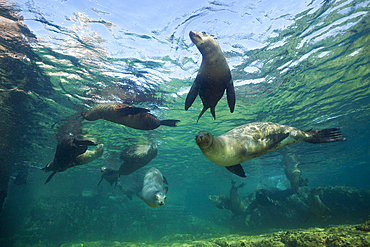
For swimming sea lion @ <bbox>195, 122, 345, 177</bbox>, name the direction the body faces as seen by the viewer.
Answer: to the viewer's left

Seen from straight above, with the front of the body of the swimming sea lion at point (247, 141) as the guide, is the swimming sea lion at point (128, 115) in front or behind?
in front

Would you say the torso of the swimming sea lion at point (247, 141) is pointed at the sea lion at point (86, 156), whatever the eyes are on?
yes

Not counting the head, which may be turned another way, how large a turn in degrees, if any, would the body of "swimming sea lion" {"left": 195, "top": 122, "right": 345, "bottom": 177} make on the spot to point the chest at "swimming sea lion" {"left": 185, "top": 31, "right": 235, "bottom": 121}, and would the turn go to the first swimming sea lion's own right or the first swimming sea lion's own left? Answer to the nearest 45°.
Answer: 0° — it already faces it

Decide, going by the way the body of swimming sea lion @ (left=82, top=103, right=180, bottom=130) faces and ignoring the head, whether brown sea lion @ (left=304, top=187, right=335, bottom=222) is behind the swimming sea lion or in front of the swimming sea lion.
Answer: behind

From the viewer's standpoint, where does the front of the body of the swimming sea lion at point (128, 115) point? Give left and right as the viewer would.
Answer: facing to the left of the viewer

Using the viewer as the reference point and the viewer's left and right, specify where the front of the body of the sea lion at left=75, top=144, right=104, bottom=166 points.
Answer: facing to the right of the viewer

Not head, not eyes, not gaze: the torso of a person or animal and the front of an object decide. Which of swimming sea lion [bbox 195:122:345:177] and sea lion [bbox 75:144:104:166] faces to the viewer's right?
the sea lion

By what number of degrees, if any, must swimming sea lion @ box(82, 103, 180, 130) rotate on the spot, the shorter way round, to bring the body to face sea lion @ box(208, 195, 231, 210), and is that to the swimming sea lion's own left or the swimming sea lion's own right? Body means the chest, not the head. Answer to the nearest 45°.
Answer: approximately 135° to the swimming sea lion's own right

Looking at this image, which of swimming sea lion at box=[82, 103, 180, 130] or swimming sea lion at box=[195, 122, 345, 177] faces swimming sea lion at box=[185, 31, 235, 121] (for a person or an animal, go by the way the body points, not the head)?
swimming sea lion at box=[195, 122, 345, 177]

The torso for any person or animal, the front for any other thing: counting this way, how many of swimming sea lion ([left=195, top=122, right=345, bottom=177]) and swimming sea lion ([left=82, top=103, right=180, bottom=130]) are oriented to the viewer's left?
2

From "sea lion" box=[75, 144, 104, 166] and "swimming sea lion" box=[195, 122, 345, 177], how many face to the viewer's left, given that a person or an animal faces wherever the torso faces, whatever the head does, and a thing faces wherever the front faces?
1
